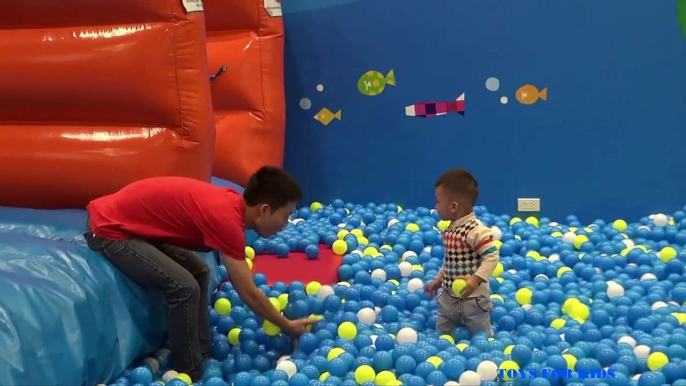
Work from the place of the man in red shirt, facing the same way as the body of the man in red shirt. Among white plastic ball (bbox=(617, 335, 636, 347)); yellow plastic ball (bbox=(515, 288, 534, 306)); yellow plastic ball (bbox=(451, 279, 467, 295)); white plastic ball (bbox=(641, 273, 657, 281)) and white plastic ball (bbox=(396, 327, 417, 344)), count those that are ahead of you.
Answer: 5

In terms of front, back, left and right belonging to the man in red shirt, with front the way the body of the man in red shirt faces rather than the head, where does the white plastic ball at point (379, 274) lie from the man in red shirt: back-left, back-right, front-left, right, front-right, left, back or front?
front-left

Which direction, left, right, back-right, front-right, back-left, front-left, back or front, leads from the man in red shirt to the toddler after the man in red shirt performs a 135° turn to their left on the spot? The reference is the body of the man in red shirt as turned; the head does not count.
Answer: back-right

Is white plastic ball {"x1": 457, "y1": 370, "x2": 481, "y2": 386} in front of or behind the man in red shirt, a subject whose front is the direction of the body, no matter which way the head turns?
in front

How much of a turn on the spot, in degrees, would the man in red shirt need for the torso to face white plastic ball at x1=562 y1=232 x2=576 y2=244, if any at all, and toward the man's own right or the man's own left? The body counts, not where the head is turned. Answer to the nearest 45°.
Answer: approximately 45° to the man's own left

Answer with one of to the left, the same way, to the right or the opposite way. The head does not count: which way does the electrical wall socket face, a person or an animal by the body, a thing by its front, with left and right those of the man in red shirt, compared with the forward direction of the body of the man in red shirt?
to the right

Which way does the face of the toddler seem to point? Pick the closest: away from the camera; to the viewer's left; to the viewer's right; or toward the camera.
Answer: to the viewer's left

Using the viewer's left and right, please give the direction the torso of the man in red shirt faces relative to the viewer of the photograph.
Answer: facing to the right of the viewer

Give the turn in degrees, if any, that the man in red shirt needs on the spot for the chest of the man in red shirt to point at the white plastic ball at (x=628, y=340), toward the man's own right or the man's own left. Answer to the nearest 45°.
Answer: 0° — they already face it

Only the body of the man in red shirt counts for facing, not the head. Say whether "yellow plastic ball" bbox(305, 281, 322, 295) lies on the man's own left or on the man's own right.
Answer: on the man's own left

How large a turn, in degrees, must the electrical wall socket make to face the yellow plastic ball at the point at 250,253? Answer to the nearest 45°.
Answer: approximately 45° to its right

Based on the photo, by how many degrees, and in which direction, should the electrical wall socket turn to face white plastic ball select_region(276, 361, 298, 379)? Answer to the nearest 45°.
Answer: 0° — it already faces it

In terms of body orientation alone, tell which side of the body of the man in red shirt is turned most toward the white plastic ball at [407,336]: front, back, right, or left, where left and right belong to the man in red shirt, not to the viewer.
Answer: front

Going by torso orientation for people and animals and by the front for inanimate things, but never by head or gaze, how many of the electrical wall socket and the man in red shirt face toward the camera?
1

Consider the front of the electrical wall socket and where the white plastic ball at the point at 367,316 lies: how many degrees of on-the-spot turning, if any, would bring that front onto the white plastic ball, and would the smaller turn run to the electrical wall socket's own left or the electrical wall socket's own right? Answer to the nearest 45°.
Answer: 0° — it already faces it

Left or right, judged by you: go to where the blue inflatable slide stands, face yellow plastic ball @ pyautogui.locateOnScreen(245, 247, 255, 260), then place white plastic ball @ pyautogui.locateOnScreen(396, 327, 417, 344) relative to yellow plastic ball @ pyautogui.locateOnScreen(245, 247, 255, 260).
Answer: right

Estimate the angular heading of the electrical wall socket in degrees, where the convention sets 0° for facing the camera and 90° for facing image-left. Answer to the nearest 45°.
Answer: approximately 0°
